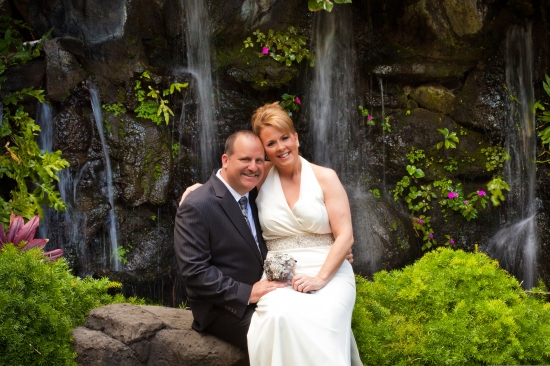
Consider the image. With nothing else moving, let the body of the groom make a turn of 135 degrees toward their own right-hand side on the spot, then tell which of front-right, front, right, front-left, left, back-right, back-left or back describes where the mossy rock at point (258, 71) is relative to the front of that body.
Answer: right

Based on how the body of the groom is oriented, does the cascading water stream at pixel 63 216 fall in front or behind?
behind

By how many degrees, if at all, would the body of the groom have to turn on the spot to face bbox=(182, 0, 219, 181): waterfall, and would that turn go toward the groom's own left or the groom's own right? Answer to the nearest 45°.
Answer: approximately 135° to the groom's own left

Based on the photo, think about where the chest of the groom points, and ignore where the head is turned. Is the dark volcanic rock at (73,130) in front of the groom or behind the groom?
behind

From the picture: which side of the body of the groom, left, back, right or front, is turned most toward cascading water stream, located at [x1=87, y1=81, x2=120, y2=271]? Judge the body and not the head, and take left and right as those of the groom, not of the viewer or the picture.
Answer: back

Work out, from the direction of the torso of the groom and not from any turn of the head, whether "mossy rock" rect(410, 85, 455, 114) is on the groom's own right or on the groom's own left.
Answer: on the groom's own left

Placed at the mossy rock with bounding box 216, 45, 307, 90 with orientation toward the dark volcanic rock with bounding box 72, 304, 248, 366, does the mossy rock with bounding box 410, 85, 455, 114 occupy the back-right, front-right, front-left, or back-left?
back-left

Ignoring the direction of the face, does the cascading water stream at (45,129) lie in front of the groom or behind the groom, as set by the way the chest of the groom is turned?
behind

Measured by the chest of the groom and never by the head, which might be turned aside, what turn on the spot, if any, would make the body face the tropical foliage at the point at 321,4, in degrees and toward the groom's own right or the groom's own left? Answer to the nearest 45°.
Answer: approximately 90° to the groom's own left

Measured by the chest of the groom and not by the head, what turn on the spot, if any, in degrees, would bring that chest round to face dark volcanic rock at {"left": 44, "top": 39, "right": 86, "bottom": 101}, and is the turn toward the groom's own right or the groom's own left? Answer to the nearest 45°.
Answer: approximately 180°

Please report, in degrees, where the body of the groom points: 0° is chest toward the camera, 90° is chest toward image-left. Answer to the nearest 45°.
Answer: approximately 315°
